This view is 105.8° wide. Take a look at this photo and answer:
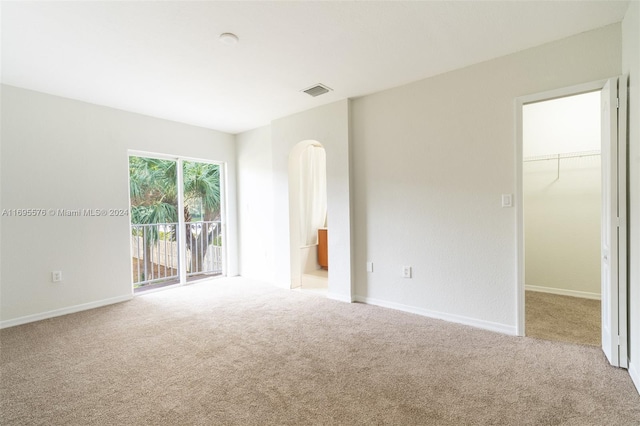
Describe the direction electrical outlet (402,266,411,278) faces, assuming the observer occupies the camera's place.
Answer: facing the viewer

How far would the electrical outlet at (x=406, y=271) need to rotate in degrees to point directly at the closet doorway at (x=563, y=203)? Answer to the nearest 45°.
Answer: approximately 135° to its left

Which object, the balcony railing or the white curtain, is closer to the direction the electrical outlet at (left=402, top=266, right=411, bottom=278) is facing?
the balcony railing

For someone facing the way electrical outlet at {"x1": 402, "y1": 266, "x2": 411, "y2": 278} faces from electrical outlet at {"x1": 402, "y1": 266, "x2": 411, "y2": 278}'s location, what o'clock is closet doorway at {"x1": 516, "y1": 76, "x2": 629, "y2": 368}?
The closet doorway is roughly at 8 o'clock from the electrical outlet.

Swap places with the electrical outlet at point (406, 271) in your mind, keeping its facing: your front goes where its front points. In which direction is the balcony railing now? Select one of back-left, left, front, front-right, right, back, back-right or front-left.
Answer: right

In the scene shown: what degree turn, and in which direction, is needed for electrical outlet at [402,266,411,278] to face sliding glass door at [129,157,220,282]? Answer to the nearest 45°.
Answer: approximately 90° to its right

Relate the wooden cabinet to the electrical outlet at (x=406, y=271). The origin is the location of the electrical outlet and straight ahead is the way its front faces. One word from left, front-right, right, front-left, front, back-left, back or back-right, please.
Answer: back-right

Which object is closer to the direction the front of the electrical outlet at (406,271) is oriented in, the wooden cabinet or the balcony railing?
the balcony railing
